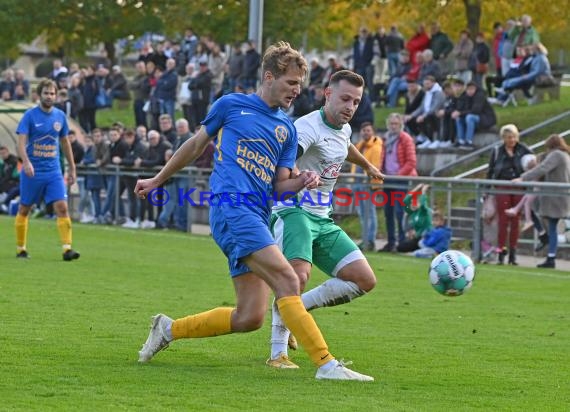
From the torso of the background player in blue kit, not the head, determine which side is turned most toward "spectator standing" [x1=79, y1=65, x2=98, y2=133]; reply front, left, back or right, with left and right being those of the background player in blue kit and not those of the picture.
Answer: back

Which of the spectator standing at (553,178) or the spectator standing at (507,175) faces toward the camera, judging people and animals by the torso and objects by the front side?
the spectator standing at (507,175)

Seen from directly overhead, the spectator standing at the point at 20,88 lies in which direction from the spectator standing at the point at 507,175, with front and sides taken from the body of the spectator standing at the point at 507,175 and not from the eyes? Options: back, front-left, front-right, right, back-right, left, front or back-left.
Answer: back-right

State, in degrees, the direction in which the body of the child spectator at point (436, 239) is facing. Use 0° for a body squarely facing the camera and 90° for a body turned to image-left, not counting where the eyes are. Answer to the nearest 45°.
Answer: approximately 45°

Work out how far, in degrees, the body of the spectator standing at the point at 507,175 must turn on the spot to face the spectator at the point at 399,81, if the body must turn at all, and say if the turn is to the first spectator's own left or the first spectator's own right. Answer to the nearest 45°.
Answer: approximately 180°

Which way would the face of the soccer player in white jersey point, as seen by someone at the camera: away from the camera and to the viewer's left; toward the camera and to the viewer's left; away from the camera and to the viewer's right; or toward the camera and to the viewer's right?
toward the camera and to the viewer's right

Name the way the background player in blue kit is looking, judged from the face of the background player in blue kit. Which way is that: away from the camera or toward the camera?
toward the camera

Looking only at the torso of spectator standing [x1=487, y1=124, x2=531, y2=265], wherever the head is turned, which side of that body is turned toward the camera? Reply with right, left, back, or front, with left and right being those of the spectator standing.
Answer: front

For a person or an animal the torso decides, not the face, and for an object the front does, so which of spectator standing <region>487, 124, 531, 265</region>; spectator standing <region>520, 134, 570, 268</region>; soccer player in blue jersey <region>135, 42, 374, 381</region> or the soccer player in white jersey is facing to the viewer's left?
spectator standing <region>520, 134, 570, 268</region>

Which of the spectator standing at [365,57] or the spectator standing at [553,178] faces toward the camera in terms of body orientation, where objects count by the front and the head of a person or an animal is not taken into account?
the spectator standing at [365,57]

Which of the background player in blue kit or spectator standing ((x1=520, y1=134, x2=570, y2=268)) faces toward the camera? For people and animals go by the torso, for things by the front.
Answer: the background player in blue kit

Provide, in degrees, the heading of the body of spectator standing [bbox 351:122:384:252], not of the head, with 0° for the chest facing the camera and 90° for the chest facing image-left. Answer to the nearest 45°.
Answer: approximately 45°

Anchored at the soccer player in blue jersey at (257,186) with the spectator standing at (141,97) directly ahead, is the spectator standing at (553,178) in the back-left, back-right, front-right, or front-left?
front-right

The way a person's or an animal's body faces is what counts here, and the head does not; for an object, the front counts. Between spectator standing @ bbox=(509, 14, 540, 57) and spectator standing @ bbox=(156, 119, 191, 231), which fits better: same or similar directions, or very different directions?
same or similar directions

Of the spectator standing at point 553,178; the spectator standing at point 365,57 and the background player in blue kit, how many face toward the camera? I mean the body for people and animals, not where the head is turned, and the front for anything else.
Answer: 2

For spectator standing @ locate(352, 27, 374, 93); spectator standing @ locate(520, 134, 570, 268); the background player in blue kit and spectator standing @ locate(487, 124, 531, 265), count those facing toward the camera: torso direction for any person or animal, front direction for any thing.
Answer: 3

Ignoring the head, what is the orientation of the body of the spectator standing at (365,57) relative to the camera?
toward the camera

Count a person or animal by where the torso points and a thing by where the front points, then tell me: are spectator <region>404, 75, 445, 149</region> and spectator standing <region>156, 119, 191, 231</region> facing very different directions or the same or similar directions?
same or similar directions
